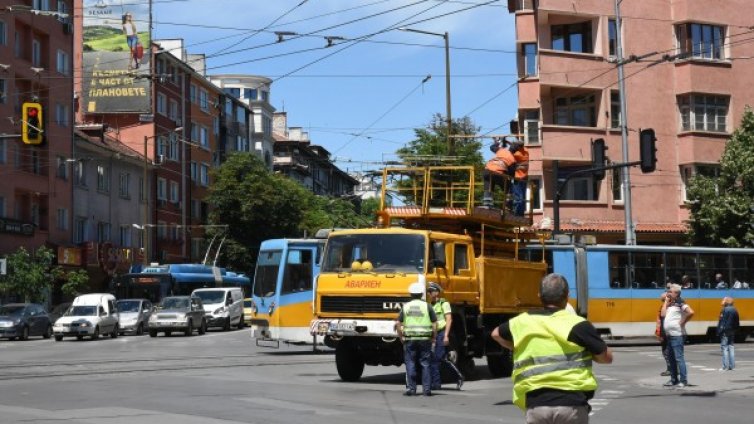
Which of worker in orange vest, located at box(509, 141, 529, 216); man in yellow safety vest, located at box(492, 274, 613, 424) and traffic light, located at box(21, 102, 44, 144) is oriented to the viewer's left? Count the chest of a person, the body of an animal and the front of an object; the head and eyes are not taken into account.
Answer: the worker in orange vest

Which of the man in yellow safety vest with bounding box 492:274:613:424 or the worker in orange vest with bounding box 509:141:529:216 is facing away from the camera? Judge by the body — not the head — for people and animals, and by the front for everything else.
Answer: the man in yellow safety vest

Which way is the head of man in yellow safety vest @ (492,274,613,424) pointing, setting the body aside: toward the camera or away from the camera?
away from the camera

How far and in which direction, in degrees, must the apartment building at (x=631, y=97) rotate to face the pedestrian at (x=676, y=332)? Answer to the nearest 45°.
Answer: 0° — it already faces them

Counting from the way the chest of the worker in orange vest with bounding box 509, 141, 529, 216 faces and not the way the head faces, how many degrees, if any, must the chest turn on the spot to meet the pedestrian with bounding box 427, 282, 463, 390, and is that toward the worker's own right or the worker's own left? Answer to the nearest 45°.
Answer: approximately 90° to the worker's own left

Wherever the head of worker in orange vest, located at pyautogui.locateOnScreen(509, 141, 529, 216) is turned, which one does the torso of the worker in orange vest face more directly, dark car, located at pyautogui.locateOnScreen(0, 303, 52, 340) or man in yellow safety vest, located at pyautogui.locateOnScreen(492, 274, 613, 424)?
the dark car

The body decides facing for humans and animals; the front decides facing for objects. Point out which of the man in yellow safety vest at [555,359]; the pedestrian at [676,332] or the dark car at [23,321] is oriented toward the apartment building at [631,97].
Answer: the man in yellow safety vest

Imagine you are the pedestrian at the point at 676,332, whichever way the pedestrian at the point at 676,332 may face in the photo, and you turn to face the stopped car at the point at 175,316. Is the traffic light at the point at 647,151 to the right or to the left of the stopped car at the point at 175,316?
right

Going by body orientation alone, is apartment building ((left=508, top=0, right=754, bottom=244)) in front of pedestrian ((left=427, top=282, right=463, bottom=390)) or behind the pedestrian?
behind

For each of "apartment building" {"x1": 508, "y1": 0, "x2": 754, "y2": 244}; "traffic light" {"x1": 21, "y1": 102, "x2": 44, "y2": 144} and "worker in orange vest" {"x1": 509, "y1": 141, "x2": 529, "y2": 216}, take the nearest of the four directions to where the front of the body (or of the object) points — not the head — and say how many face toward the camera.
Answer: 2

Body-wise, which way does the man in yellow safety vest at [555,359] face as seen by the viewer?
away from the camera

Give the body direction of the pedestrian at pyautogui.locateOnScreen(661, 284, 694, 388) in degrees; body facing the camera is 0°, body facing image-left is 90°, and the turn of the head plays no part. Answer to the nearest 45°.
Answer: approximately 45°
